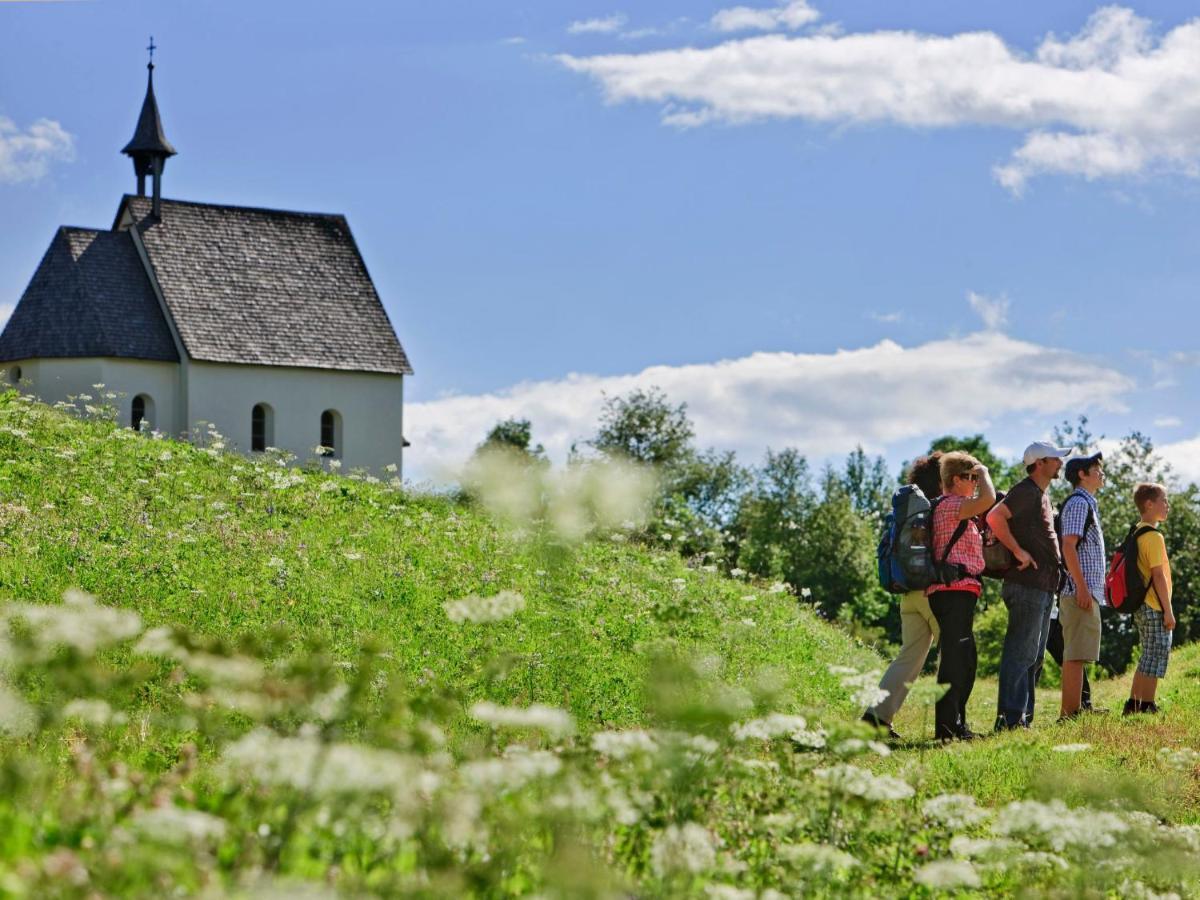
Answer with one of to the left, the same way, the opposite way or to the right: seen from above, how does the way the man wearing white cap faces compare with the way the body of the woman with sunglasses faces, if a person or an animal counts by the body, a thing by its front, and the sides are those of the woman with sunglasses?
the same way

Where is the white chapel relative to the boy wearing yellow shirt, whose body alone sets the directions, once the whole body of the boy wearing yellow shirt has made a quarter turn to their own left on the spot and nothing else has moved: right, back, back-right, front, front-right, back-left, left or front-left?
front-left

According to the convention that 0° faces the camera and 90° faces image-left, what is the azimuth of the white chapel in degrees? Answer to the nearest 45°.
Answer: approximately 225°
